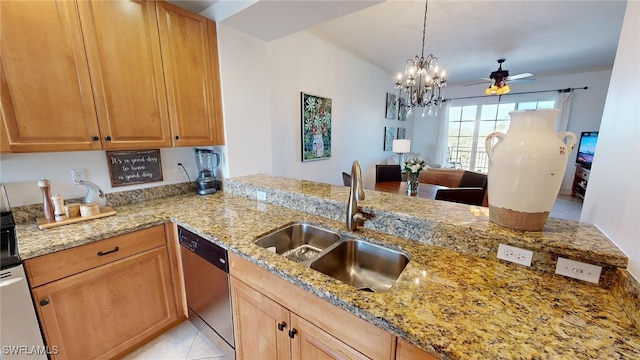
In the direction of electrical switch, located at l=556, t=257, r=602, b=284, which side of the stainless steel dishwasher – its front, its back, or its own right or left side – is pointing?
left

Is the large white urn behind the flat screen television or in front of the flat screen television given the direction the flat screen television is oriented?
in front

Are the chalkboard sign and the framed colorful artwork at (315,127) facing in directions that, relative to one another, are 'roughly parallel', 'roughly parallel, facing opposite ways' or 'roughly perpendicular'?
roughly parallel

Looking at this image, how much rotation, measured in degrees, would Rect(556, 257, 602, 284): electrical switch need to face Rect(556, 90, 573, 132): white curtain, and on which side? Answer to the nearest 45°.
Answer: approximately 135° to its right

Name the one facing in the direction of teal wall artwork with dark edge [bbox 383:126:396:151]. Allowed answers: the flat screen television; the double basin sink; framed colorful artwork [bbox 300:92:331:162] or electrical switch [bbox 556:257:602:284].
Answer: the flat screen television

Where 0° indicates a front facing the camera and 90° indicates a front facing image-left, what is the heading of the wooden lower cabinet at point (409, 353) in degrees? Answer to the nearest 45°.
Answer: approximately 45°

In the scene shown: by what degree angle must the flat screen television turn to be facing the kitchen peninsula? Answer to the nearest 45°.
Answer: approximately 45° to its left

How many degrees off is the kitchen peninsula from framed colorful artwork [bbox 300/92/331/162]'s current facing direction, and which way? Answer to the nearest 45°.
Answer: approximately 45° to its right

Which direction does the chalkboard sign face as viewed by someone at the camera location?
facing the viewer

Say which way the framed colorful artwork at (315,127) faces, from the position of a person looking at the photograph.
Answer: facing the viewer and to the right of the viewer

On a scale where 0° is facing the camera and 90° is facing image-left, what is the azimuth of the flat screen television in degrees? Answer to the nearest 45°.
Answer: approximately 45°

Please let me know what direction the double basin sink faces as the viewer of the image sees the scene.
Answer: facing the viewer and to the left of the viewer

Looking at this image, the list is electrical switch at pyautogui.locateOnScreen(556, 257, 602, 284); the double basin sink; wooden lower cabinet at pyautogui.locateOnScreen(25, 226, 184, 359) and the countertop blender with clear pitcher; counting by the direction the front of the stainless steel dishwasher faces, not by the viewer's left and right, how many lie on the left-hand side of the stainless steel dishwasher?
2

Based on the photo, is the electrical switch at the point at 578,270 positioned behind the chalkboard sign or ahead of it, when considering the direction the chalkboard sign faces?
ahead

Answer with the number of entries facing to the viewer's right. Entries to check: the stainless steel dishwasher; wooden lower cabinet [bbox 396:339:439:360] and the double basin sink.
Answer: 0

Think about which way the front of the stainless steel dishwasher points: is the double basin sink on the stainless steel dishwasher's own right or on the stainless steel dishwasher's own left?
on the stainless steel dishwasher's own left
